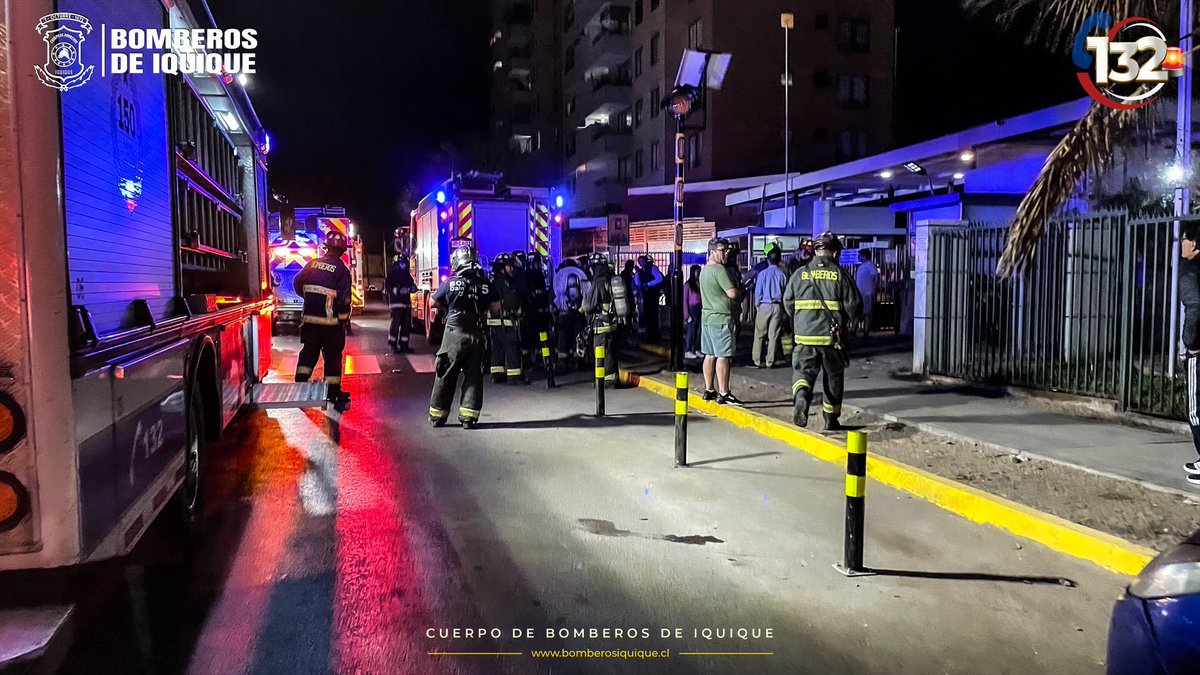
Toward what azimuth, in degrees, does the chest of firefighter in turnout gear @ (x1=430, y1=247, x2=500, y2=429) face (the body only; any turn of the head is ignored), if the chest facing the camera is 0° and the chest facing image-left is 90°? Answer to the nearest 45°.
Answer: approximately 180°

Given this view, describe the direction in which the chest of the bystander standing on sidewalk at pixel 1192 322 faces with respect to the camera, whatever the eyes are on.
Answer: to the viewer's left

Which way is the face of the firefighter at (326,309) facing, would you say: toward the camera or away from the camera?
away from the camera

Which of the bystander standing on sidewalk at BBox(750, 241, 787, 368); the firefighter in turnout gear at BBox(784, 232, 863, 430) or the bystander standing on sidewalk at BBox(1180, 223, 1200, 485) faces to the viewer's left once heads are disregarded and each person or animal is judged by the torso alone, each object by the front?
the bystander standing on sidewalk at BBox(1180, 223, 1200, 485)

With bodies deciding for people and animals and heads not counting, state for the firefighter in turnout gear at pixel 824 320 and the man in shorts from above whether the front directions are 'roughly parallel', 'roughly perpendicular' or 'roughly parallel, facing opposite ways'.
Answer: roughly perpendicular

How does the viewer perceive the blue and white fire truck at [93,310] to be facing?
facing away from the viewer and to the right of the viewer

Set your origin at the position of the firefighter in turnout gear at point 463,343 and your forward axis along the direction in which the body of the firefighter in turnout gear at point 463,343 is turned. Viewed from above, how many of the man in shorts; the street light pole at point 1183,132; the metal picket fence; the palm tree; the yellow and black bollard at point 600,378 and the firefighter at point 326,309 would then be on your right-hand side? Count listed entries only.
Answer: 5

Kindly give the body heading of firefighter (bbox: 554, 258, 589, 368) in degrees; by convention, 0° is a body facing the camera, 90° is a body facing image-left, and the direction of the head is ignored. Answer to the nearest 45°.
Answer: approximately 180°

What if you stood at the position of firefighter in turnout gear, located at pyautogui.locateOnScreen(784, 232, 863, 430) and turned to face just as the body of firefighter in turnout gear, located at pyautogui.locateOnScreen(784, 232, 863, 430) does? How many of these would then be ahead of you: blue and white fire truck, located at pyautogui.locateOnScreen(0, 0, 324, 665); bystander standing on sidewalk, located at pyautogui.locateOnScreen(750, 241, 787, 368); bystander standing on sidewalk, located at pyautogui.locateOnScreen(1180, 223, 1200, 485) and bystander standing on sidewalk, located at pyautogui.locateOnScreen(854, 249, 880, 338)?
2

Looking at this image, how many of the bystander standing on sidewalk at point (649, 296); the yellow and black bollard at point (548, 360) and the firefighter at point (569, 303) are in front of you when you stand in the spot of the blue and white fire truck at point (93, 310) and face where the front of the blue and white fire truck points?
3

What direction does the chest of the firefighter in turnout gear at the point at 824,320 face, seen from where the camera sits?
away from the camera

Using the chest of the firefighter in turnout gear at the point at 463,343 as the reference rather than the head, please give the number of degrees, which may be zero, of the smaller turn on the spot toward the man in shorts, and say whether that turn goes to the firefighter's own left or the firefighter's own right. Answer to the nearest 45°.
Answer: approximately 90° to the firefighter's own right

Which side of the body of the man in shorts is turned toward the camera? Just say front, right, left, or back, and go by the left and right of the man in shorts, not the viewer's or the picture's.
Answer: right

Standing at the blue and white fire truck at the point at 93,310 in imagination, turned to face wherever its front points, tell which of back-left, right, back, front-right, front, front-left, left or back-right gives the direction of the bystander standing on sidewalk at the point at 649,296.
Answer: front

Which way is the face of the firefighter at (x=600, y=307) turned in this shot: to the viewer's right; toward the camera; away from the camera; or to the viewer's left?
away from the camera

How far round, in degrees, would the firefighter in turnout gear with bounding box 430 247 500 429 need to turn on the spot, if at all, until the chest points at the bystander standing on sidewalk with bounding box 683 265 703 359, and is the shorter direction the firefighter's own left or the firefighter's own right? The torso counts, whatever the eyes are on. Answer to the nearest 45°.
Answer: approximately 45° to the firefighter's own right
